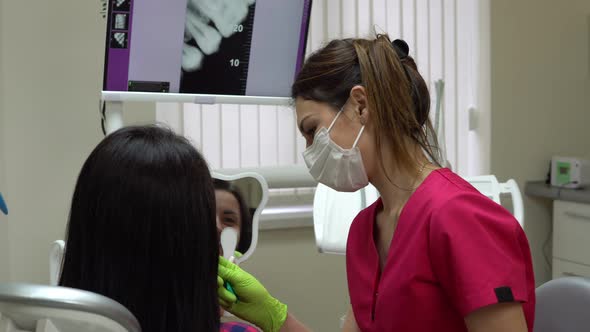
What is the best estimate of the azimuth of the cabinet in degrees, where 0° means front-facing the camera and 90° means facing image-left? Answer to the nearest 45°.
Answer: approximately 45°

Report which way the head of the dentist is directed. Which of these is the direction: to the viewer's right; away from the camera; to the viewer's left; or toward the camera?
to the viewer's left

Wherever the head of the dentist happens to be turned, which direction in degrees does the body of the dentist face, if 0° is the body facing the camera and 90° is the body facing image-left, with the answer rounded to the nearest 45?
approximately 45°

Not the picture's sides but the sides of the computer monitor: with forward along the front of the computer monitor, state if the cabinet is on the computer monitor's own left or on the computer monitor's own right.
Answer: on the computer monitor's own left

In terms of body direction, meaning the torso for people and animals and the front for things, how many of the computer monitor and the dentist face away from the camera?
0

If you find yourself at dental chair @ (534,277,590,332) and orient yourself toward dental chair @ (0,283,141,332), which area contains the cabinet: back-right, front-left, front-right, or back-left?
back-right

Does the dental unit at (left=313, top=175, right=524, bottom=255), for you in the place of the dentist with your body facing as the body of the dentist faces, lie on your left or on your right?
on your right

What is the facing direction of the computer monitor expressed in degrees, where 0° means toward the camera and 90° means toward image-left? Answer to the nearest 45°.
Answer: approximately 0°

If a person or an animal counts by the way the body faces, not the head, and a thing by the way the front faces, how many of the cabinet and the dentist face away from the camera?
0

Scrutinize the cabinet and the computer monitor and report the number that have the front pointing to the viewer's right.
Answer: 0
